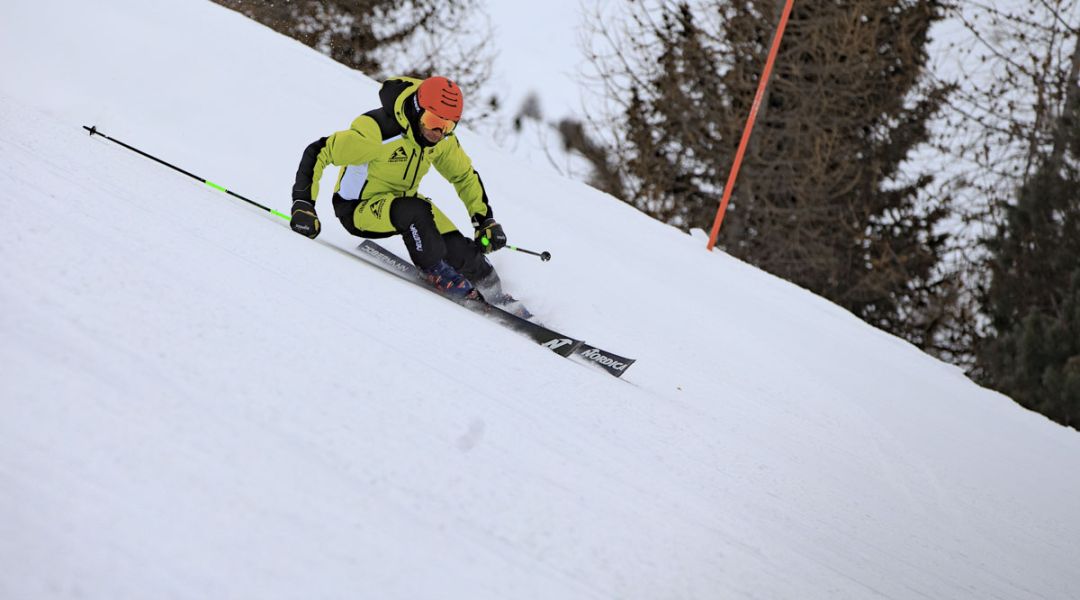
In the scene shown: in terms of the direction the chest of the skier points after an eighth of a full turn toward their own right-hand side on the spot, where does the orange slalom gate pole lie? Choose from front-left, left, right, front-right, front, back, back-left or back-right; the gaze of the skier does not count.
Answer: back-left

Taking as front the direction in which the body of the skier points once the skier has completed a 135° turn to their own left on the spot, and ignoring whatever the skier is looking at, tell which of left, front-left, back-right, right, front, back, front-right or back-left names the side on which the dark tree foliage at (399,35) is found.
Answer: front

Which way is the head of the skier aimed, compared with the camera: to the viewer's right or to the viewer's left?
to the viewer's right

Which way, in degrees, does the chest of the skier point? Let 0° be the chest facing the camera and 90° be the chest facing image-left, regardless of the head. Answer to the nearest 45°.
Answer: approximately 315°

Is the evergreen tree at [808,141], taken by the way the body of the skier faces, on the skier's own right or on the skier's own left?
on the skier's own left
